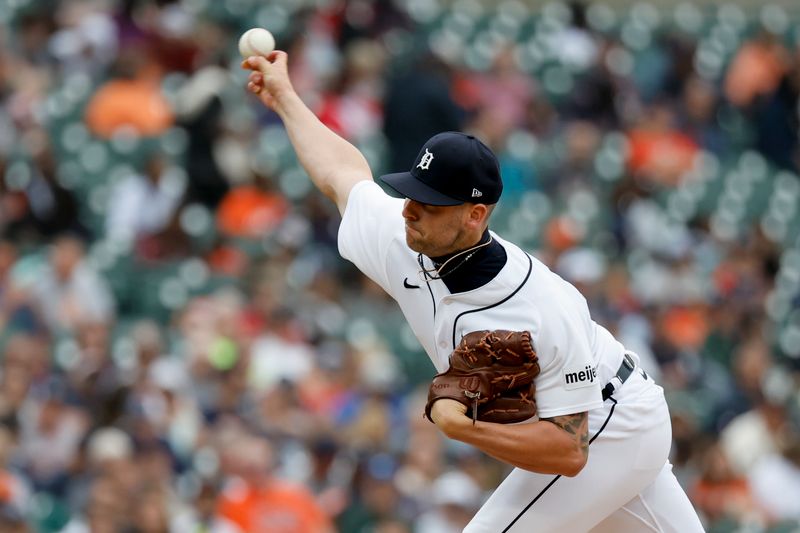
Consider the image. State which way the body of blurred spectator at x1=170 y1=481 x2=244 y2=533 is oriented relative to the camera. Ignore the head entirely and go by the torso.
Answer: toward the camera

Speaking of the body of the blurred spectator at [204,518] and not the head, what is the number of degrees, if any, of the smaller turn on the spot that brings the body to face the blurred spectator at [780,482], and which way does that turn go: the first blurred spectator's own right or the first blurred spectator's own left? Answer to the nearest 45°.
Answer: approximately 90° to the first blurred spectator's own left

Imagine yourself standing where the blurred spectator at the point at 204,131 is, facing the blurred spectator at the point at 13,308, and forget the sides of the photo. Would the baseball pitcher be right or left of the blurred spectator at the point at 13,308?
left

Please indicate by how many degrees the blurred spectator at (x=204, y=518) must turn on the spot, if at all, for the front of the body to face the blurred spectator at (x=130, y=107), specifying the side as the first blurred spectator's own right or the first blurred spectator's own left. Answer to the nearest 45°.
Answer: approximately 180°

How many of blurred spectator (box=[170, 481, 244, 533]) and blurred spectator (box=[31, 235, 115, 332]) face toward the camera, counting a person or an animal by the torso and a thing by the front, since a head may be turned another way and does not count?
2

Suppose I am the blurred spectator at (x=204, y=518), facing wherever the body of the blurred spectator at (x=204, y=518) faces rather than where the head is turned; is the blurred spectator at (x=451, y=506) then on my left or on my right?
on my left

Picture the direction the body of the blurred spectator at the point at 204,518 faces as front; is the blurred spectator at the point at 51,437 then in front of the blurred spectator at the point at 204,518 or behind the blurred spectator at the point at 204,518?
behind

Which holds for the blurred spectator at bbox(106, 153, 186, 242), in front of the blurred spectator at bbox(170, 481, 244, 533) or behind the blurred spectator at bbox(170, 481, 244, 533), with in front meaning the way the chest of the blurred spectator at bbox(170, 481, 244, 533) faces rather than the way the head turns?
behind

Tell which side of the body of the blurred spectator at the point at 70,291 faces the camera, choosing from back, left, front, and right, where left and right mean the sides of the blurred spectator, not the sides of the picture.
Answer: front

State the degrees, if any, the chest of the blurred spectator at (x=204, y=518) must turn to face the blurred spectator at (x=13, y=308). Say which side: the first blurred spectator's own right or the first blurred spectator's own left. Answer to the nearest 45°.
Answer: approximately 135° to the first blurred spectator's own right

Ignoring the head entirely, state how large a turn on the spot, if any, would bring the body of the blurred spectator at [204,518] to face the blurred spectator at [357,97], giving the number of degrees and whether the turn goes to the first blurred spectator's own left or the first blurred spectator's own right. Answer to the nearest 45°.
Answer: approximately 180°

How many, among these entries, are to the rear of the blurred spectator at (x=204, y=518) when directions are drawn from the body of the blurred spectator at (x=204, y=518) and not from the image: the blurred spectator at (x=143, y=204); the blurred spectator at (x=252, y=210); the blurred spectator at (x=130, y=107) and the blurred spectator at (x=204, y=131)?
4

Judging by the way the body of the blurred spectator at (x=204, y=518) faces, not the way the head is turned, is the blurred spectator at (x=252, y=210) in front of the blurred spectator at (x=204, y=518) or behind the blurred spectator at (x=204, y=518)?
behind

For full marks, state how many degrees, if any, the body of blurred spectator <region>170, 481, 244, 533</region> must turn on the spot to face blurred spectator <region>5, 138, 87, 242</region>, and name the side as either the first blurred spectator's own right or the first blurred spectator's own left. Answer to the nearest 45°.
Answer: approximately 180°

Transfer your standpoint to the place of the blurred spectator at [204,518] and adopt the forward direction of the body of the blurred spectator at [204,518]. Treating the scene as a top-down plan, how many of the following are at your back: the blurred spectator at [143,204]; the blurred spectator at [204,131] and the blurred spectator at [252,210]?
3
